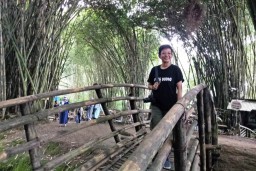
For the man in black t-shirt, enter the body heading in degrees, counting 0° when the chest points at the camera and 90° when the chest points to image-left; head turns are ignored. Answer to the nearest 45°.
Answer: approximately 0°
